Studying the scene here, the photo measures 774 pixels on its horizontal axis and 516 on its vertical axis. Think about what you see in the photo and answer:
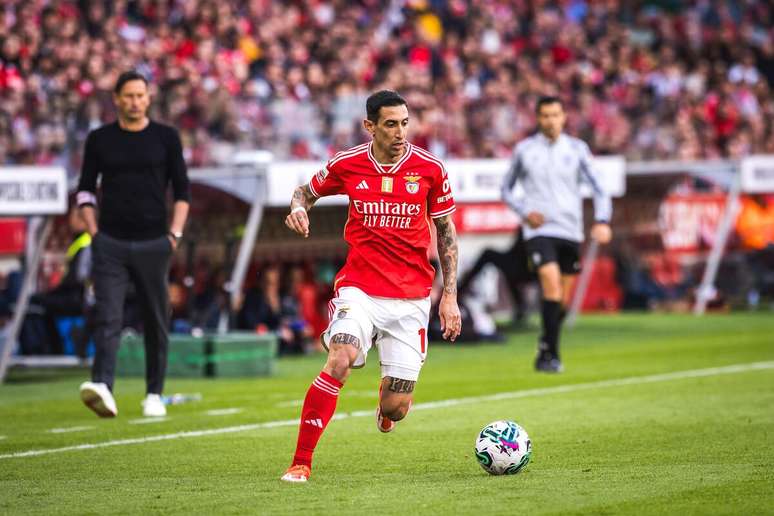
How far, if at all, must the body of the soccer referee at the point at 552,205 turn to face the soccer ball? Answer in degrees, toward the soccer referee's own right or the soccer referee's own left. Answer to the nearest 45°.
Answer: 0° — they already face it

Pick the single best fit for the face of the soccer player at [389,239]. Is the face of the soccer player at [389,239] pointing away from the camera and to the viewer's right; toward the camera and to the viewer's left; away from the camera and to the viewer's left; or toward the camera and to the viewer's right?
toward the camera and to the viewer's right

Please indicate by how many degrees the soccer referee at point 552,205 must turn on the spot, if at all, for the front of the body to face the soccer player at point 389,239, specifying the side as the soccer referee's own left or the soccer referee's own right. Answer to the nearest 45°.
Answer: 0° — they already face them

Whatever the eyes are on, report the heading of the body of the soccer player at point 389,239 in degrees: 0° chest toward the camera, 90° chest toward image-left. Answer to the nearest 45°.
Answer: approximately 0°

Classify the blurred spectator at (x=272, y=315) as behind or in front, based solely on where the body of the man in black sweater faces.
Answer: behind
